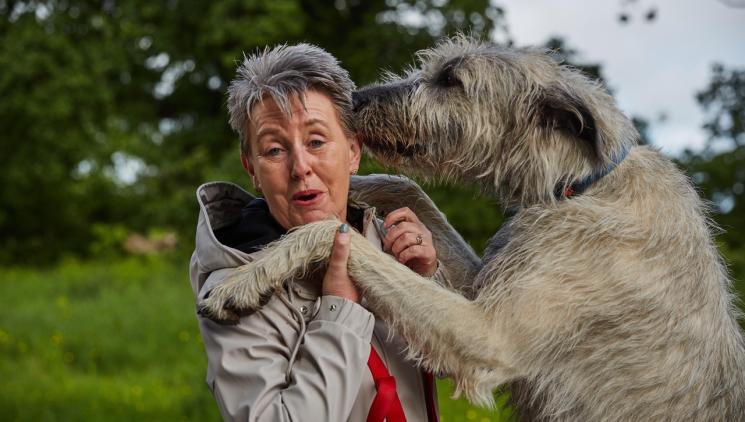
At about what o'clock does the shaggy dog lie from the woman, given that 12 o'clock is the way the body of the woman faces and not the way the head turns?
The shaggy dog is roughly at 10 o'clock from the woman.

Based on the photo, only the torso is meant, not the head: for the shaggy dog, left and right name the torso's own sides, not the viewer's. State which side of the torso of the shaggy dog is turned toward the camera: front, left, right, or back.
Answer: left

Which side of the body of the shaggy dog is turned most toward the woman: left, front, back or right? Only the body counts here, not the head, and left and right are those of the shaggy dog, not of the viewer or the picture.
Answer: front

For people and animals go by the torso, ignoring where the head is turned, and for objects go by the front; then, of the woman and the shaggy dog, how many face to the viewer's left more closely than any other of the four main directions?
1

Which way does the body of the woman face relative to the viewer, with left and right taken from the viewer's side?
facing the viewer and to the right of the viewer
